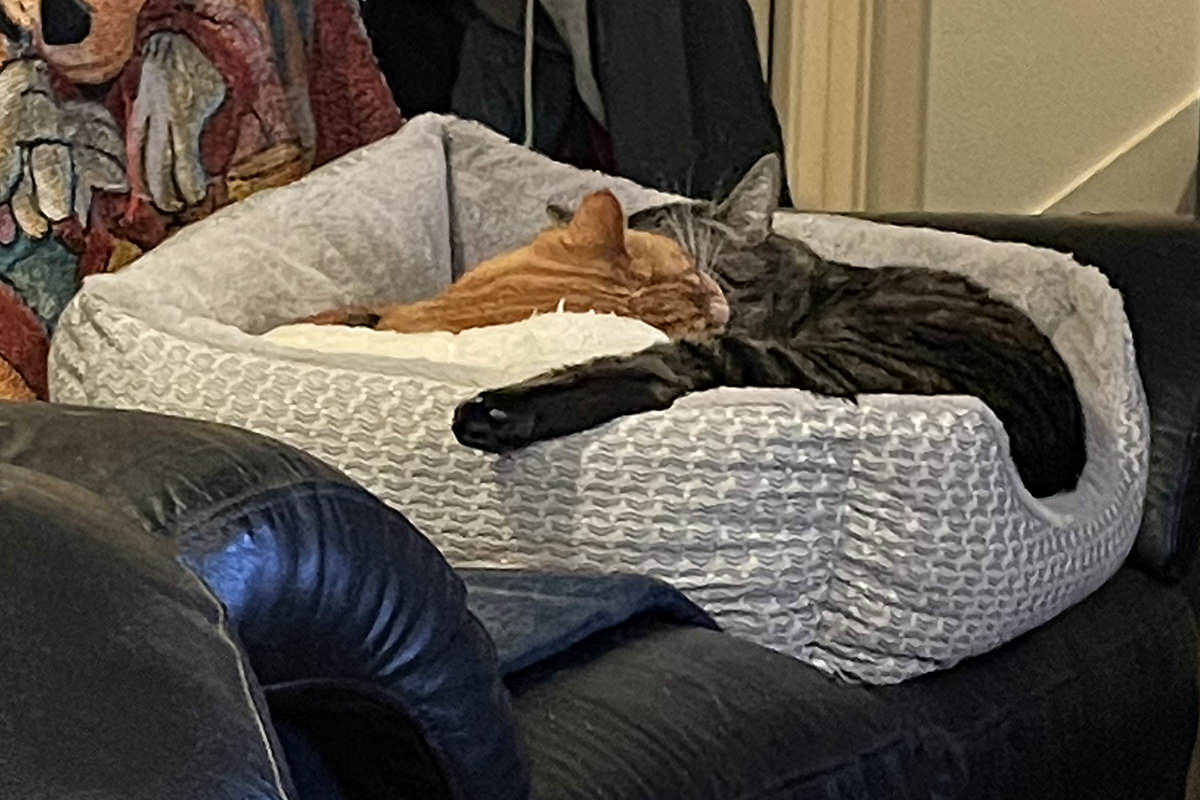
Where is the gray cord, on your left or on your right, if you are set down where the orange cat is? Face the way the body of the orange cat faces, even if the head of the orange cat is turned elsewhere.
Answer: on your left

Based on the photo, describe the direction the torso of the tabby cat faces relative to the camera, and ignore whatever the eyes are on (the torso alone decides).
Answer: to the viewer's left

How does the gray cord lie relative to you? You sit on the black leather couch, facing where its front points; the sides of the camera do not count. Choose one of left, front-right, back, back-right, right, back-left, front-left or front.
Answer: back-right

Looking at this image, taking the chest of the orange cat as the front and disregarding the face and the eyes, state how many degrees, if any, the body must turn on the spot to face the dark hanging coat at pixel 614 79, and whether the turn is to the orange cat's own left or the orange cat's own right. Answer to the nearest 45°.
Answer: approximately 90° to the orange cat's own left

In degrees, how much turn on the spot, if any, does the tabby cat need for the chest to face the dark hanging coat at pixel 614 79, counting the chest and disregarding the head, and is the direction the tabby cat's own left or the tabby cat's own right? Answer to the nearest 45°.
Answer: approximately 90° to the tabby cat's own right

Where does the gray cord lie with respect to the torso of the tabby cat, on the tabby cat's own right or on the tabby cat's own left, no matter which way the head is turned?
on the tabby cat's own right

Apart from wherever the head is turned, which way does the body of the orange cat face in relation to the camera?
to the viewer's right

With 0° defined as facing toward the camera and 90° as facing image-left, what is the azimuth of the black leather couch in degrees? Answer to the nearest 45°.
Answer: approximately 45°

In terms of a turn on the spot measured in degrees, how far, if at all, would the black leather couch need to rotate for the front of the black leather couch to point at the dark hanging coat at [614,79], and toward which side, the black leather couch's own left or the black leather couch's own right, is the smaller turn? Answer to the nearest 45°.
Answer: approximately 135° to the black leather couch's own right
